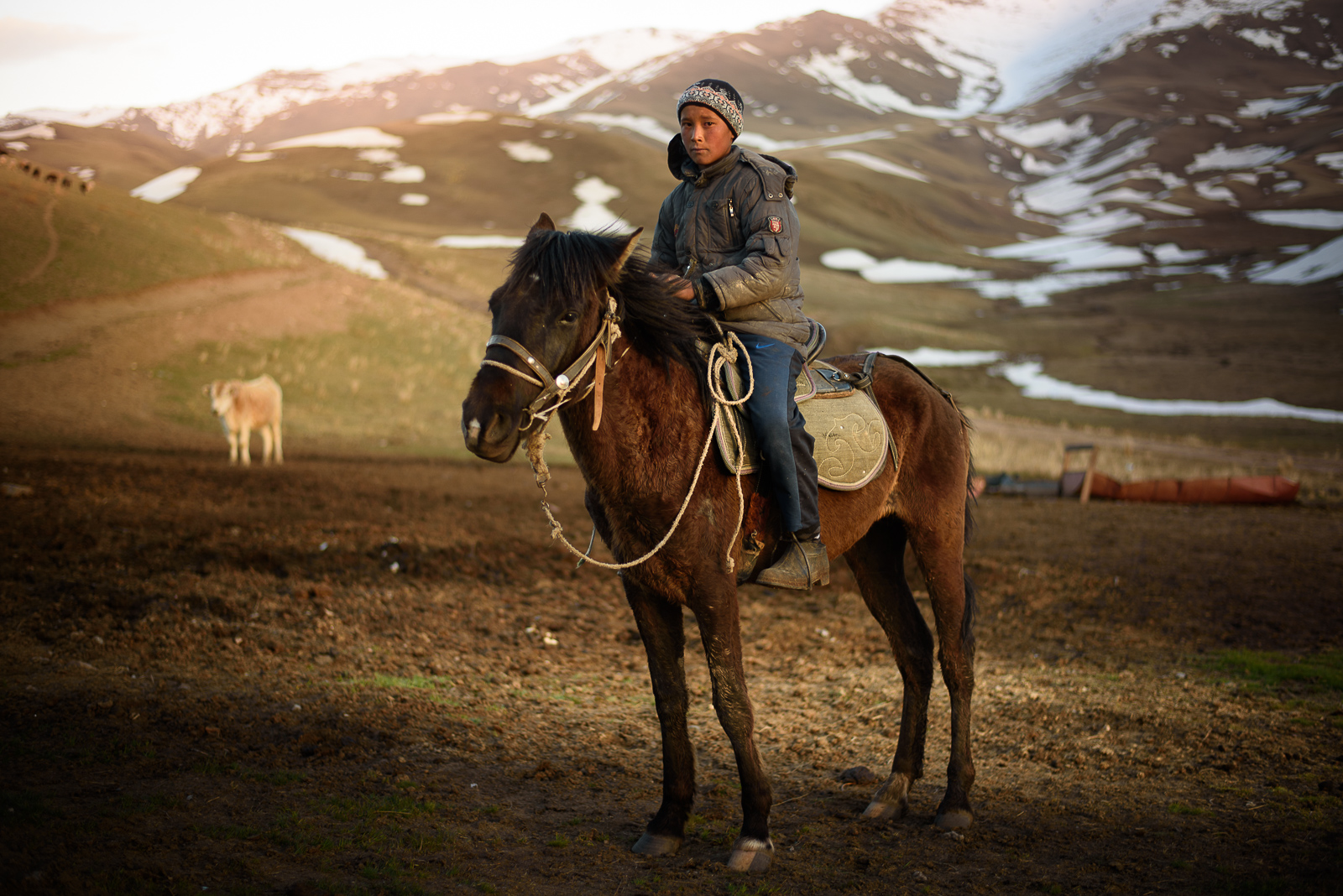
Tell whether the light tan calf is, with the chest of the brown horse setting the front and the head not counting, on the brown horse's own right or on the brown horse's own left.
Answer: on the brown horse's own right

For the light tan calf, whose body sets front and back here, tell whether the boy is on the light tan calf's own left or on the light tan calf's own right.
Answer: on the light tan calf's own left

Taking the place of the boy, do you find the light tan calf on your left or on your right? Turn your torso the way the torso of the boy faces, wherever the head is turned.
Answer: on your right

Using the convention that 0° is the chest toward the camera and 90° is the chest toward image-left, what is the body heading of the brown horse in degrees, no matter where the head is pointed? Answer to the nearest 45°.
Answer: approximately 45°

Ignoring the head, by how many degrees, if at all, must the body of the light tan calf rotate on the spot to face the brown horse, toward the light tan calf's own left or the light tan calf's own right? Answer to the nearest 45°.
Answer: approximately 45° to the light tan calf's own left

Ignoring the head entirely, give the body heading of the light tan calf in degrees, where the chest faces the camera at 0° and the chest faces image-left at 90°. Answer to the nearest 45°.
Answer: approximately 45°
